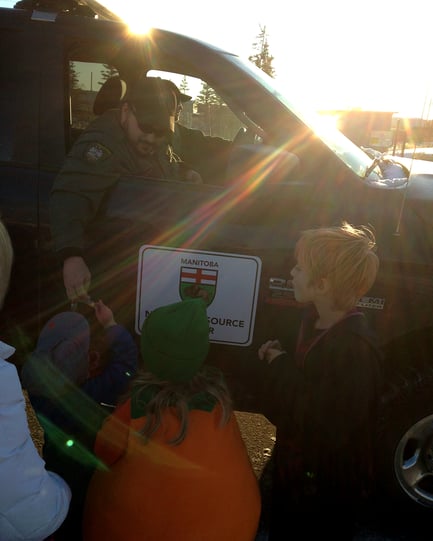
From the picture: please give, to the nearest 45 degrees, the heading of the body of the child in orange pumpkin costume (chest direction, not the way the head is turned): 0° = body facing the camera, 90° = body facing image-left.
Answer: approximately 180°

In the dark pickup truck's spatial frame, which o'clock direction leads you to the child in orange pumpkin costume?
The child in orange pumpkin costume is roughly at 3 o'clock from the dark pickup truck.

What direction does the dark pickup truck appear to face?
to the viewer's right

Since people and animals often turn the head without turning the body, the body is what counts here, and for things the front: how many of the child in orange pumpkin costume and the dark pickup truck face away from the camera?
1

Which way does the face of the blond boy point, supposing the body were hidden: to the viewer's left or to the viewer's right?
to the viewer's left

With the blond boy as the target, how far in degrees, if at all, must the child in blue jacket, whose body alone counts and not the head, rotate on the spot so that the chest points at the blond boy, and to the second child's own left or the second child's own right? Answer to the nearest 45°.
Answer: approximately 45° to the second child's own right

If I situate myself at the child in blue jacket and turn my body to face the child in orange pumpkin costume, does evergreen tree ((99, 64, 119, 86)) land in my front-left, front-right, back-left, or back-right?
back-left

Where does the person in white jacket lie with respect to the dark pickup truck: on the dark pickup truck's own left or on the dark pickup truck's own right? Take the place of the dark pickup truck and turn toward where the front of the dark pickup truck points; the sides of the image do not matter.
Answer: on the dark pickup truck's own right

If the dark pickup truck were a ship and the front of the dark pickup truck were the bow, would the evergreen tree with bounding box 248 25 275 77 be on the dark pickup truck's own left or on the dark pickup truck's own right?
on the dark pickup truck's own left
